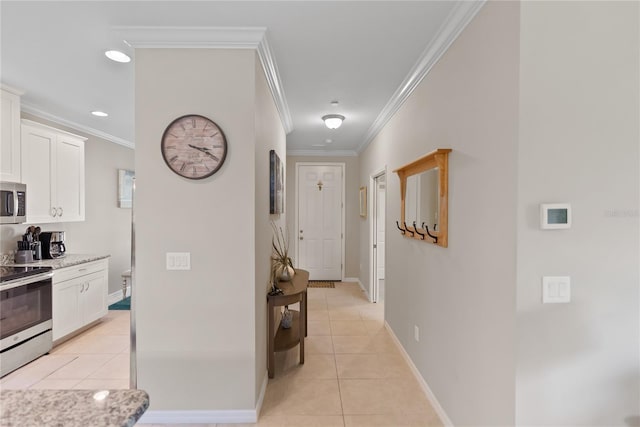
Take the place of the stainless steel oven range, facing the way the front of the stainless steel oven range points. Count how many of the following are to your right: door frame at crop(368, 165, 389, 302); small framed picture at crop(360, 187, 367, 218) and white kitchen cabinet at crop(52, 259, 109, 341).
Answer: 0

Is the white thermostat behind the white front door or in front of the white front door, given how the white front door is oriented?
in front

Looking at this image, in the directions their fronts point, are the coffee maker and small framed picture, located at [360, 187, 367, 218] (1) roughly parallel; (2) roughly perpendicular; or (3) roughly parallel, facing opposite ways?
roughly parallel, facing opposite ways

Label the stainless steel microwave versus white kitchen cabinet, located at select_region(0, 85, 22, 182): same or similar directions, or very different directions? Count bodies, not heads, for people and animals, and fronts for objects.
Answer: same or similar directions

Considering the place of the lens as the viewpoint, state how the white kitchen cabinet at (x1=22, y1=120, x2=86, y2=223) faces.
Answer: facing the viewer and to the right of the viewer

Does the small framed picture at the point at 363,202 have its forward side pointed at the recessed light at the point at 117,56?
no

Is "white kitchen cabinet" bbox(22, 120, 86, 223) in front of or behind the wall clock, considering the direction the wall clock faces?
behind

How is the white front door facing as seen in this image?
toward the camera

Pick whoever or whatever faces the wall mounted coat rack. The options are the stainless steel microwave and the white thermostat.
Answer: the stainless steel microwave

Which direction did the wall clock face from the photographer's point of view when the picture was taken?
facing the viewer

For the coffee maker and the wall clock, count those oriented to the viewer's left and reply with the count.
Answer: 0

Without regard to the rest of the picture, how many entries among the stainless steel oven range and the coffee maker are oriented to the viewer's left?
0

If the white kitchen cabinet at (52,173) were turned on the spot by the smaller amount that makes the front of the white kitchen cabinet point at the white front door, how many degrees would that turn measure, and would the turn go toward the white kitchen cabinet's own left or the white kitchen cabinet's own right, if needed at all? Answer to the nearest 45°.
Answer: approximately 45° to the white kitchen cabinet's own left

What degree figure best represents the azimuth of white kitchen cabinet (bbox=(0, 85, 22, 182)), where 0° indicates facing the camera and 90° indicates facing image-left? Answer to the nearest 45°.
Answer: approximately 315°

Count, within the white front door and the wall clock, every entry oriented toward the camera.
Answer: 2

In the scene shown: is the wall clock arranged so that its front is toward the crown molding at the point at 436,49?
no

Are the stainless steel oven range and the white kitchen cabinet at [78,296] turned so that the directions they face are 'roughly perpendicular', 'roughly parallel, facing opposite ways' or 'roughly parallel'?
roughly parallel

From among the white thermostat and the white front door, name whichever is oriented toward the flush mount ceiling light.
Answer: the white front door

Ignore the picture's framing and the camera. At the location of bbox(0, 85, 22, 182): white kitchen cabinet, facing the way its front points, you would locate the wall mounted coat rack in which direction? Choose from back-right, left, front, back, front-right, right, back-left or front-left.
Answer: front

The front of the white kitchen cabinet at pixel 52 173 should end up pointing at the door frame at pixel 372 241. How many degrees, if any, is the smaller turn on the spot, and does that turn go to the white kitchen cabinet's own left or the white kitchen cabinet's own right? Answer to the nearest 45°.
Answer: approximately 45° to the white kitchen cabinet's own left

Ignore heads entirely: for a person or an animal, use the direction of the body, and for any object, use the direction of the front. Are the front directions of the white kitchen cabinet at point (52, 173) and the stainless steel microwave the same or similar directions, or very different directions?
same or similar directions

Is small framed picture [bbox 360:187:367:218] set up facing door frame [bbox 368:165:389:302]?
no
